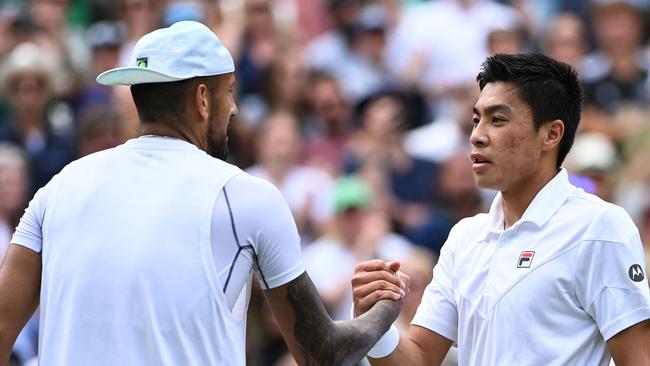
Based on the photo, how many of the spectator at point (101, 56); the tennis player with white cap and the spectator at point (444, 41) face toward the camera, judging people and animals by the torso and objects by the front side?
2

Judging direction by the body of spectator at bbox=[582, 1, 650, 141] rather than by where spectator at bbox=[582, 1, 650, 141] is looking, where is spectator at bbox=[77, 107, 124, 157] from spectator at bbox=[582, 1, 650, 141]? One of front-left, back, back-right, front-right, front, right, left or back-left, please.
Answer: front-right

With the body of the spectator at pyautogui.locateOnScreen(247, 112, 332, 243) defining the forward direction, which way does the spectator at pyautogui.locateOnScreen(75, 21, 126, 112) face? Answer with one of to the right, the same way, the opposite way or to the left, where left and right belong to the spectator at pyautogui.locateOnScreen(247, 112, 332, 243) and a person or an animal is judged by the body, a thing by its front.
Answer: the same way

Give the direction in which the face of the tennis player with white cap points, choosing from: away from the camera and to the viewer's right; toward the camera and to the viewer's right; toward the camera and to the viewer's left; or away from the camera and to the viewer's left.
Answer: away from the camera and to the viewer's right

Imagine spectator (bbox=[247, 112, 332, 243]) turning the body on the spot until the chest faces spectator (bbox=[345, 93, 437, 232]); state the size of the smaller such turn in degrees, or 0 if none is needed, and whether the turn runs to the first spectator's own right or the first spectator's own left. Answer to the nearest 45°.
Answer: approximately 90° to the first spectator's own left

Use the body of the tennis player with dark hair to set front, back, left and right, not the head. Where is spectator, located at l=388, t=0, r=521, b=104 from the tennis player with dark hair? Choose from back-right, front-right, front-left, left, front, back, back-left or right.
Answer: back-right

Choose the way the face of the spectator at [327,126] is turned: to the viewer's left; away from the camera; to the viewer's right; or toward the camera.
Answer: toward the camera

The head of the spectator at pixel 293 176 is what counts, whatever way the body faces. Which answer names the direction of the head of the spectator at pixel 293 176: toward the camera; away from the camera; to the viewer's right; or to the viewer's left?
toward the camera

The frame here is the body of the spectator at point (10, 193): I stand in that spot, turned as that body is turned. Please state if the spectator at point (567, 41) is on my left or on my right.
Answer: on my left

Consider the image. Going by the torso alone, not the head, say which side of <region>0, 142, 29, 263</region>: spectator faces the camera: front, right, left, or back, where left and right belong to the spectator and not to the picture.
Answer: front

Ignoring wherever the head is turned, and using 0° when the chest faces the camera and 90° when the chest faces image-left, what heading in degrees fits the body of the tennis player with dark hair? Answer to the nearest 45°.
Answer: approximately 45°

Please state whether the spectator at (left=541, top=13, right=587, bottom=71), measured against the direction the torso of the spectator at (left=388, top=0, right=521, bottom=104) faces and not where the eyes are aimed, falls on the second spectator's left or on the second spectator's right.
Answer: on the second spectator's left

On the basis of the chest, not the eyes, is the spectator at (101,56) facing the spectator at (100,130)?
yes

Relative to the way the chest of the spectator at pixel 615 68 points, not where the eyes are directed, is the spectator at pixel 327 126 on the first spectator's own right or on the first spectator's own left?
on the first spectator's own right

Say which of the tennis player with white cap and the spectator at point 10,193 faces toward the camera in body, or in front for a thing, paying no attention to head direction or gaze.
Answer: the spectator

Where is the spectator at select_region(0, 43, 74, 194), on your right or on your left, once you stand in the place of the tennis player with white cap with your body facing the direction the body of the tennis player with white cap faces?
on your left

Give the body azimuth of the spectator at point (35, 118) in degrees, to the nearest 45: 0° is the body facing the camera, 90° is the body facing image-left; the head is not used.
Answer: approximately 0°
